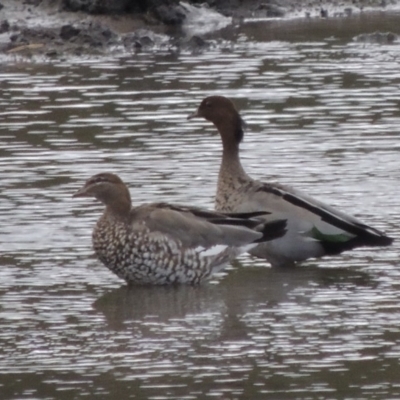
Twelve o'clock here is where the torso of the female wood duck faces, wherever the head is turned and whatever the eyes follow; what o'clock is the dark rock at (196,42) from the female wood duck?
The dark rock is roughly at 3 o'clock from the female wood duck.

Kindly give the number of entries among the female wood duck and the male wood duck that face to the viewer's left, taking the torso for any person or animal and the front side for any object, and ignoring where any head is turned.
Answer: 2

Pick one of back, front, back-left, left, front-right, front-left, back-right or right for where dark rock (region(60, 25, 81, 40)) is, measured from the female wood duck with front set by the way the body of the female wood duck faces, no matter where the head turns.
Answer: right

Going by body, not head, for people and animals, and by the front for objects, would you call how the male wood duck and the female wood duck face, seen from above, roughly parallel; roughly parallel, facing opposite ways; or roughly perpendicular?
roughly parallel

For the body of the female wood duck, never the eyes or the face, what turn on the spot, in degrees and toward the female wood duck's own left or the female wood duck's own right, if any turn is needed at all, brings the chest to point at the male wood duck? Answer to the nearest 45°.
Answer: approximately 135° to the female wood duck's own right

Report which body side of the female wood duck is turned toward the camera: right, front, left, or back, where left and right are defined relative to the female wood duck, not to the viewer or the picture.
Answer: left

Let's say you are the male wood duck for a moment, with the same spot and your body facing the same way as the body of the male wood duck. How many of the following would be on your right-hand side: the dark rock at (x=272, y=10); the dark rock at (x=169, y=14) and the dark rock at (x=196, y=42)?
3

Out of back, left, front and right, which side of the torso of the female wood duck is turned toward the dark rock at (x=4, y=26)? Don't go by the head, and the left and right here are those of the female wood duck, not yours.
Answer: right

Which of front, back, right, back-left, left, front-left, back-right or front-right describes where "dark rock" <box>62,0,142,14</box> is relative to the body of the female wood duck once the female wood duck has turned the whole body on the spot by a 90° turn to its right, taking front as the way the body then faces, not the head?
front

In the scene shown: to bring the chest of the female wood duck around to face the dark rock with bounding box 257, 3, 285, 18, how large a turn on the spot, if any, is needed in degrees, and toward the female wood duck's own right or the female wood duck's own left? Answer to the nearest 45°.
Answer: approximately 90° to the female wood duck's own right

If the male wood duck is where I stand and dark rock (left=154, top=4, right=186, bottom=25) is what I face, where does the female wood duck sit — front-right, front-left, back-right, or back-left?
back-left

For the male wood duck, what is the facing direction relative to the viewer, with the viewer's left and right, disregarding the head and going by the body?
facing to the left of the viewer
